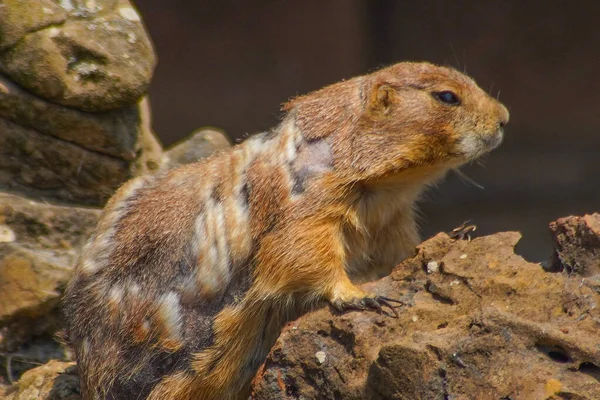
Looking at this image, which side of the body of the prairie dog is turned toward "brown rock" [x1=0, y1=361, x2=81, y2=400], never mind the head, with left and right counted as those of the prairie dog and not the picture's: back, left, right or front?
back

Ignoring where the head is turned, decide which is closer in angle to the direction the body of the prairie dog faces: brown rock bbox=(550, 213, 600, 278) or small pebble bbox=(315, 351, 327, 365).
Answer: the brown rock

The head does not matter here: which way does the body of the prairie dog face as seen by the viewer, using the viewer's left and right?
facing to the right of the viewer

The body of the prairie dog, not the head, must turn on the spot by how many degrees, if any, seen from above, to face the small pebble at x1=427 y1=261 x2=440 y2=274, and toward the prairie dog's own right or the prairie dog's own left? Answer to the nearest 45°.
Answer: approximately 45° to the prairie dog's own right

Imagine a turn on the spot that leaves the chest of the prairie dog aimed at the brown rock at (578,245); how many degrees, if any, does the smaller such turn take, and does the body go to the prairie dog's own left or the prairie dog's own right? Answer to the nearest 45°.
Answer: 0° — it already faces it
